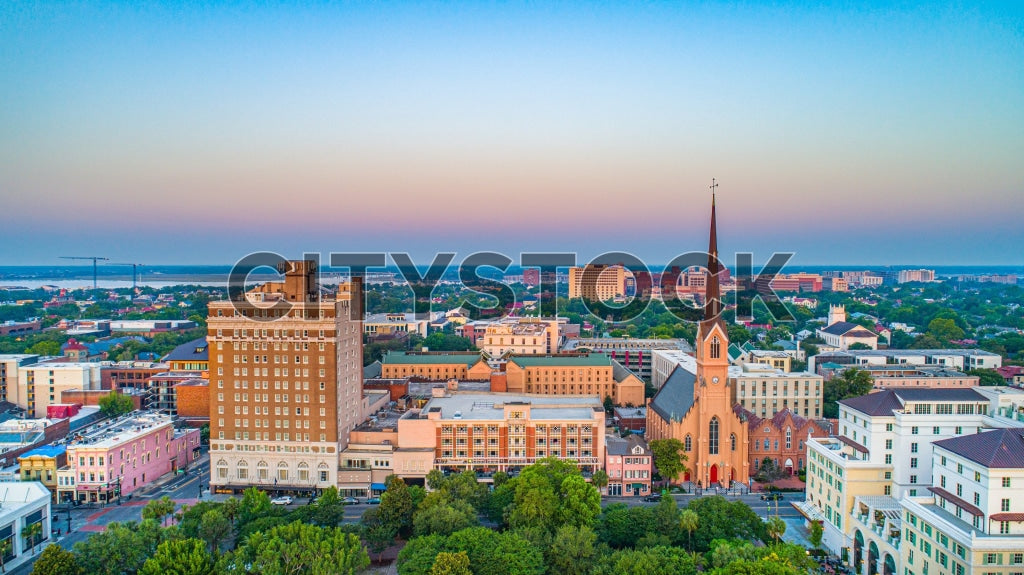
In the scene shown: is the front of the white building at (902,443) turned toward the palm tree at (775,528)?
yes

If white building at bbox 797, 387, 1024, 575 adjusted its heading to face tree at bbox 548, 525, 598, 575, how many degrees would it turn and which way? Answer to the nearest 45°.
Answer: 0° — it already faces it

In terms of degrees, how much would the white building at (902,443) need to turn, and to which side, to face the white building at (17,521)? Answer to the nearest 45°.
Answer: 0° — it already faces it

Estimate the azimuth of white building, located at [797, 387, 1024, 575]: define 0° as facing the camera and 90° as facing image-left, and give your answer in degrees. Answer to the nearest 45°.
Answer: approximately 45°

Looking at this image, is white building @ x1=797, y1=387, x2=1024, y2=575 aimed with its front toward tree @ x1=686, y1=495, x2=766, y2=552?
yes

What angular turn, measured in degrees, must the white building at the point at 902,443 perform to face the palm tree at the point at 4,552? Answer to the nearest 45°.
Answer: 0° — it already faces it
